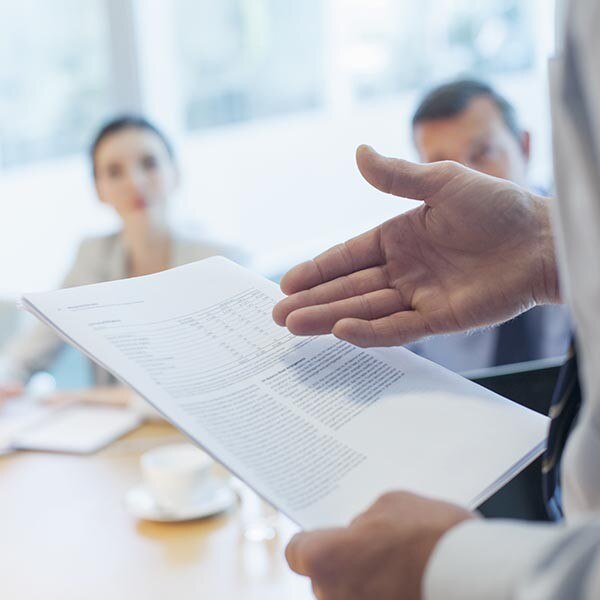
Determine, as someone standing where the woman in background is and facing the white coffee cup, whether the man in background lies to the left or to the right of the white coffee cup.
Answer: left

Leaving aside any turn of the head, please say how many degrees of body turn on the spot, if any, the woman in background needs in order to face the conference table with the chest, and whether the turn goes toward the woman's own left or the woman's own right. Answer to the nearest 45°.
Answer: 0° — they already face it

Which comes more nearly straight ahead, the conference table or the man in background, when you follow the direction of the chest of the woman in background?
the conference table

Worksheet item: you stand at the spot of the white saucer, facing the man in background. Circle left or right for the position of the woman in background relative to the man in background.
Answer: left

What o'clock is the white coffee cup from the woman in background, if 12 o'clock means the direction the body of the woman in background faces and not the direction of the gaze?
The white coffee cup is roughly at 12 o'clock from the woman in background.

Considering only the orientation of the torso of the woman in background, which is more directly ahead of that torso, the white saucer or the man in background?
the white saucer

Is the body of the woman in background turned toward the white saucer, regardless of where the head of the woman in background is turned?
yes

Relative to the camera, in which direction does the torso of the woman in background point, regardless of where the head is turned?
toward the camera

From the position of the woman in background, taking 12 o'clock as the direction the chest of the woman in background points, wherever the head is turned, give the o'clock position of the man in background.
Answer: The man in background is roughly at 10 o'clock from the woman in background.
